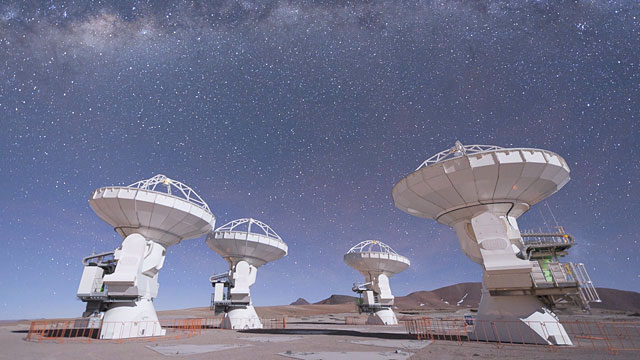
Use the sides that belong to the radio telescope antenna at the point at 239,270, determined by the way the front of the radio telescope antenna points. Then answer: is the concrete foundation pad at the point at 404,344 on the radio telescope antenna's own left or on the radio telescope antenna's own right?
on the radio telescope antenna's own right

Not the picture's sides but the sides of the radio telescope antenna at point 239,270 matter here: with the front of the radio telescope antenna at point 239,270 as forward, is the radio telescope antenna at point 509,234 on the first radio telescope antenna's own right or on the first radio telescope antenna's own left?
on the first radio telescope antenna's own right

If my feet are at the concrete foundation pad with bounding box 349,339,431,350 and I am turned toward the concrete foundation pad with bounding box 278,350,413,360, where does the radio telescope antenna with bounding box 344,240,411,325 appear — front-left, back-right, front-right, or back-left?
back-right

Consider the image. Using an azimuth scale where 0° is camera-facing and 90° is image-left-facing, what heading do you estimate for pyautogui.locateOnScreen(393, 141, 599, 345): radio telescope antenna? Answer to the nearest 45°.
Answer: approximately 90°

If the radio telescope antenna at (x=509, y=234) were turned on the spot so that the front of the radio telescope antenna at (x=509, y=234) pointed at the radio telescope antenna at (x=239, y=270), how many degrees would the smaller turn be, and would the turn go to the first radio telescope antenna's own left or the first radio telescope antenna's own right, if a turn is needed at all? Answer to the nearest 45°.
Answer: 0° — it already faces it
